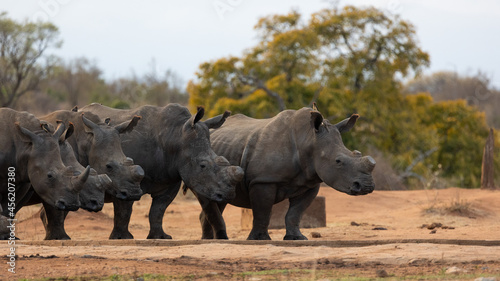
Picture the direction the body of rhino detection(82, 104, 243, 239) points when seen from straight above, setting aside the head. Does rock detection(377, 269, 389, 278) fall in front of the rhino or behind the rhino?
in front

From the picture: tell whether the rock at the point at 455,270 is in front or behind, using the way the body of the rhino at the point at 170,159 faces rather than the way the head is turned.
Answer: in front

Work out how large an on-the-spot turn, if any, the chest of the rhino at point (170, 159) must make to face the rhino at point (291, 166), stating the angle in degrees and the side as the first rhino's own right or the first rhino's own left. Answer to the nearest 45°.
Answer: approximately 45° to the first rhino's own left

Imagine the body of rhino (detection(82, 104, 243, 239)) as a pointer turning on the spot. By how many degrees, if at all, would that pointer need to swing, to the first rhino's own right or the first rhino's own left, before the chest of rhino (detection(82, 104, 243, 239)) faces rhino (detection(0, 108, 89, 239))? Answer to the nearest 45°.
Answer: approximately 90° to the first rhino's own right

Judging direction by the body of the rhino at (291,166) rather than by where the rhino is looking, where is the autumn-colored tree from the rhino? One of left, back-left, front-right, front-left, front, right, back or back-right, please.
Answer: back-left

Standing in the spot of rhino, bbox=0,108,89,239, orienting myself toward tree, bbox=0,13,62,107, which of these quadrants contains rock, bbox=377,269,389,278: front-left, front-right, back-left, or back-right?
back-right

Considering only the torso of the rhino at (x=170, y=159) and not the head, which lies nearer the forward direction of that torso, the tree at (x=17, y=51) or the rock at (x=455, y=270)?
the rock

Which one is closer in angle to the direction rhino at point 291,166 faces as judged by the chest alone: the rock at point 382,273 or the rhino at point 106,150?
the rock

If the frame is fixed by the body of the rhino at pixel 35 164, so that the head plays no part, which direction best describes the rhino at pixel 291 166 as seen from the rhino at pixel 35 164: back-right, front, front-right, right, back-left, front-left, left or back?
front-left

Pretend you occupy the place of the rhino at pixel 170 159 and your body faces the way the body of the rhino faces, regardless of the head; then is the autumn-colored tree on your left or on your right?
on your left
